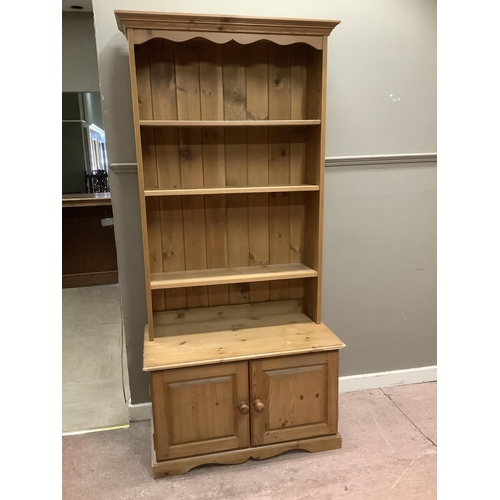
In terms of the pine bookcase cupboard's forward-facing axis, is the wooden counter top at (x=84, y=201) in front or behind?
behind

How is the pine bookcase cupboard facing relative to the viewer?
toward the camera
